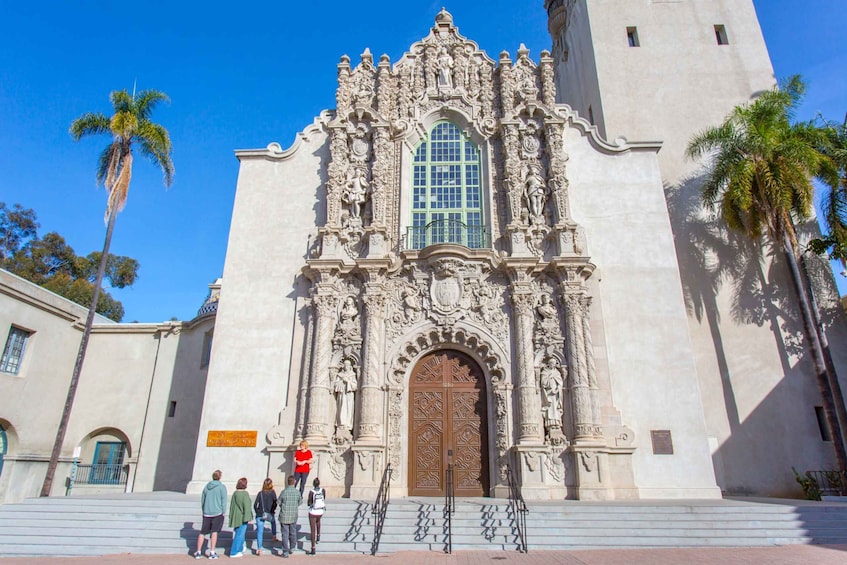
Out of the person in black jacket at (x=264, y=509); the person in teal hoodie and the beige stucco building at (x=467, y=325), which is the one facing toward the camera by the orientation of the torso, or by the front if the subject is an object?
the beige stucco building

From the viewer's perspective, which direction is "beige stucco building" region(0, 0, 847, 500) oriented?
toward the camera

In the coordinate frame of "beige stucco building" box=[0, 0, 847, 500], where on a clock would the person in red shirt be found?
The person in red shirt is roughly at 2 o'clock from the beige stucco building.

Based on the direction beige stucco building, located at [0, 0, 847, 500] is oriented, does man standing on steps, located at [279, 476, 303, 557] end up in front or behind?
in front

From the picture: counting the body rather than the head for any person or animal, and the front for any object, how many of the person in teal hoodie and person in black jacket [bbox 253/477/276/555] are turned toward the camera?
0

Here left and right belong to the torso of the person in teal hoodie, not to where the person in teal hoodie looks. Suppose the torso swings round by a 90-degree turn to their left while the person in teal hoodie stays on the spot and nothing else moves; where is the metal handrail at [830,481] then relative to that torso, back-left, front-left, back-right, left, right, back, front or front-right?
back-right

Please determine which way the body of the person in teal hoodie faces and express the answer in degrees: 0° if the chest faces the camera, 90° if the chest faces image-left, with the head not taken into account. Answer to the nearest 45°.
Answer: approximately 225°

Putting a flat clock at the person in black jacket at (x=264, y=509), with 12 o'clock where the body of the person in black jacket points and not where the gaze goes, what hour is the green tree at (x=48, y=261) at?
The green tree is roughly at 11 o'clock from the person in black jacket.

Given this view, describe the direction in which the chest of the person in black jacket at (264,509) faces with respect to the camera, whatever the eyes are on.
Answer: away from the camera

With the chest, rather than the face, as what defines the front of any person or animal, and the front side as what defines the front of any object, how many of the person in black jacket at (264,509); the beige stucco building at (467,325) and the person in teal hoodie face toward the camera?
1

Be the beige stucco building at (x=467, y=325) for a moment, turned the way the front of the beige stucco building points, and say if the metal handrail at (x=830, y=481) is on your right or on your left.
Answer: on your left

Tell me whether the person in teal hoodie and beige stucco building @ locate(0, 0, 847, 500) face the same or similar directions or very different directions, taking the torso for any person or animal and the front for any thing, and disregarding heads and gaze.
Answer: very different directions

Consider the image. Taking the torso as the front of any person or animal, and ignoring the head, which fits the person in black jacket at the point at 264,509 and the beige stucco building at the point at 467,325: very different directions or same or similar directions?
very different directions

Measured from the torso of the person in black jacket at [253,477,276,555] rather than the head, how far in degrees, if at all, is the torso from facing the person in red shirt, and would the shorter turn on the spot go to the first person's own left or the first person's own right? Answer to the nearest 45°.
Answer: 0° — they already face them

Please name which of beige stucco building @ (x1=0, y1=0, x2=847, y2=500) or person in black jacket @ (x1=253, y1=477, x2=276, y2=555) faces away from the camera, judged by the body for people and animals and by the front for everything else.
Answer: the person in black jacket

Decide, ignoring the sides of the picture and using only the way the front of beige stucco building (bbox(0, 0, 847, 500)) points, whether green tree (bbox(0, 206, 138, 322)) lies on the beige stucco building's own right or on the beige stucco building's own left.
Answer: on the beige stucco building's own right
